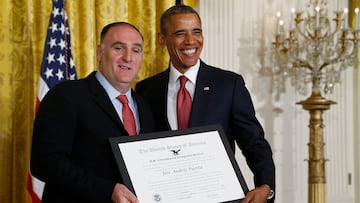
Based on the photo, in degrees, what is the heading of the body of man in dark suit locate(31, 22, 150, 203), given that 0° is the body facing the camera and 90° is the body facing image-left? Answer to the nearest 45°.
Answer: approximately 315°

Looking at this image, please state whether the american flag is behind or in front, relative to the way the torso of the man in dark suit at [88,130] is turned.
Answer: behind

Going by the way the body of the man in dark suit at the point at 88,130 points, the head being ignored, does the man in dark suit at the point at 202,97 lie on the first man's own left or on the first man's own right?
on the first man's own left

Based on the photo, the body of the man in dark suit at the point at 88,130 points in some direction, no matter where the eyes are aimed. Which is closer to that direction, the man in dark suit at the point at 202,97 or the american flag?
the man in dark suit

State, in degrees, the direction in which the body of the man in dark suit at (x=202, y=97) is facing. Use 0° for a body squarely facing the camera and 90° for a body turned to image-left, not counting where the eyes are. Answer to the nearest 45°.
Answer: approximately 0°

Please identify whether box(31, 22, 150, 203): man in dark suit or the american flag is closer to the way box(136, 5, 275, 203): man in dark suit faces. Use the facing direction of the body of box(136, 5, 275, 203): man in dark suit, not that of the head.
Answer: the man in dark suit

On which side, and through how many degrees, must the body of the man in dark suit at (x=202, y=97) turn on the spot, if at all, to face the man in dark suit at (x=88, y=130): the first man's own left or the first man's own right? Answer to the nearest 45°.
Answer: approximately 45° to the first man's own right
